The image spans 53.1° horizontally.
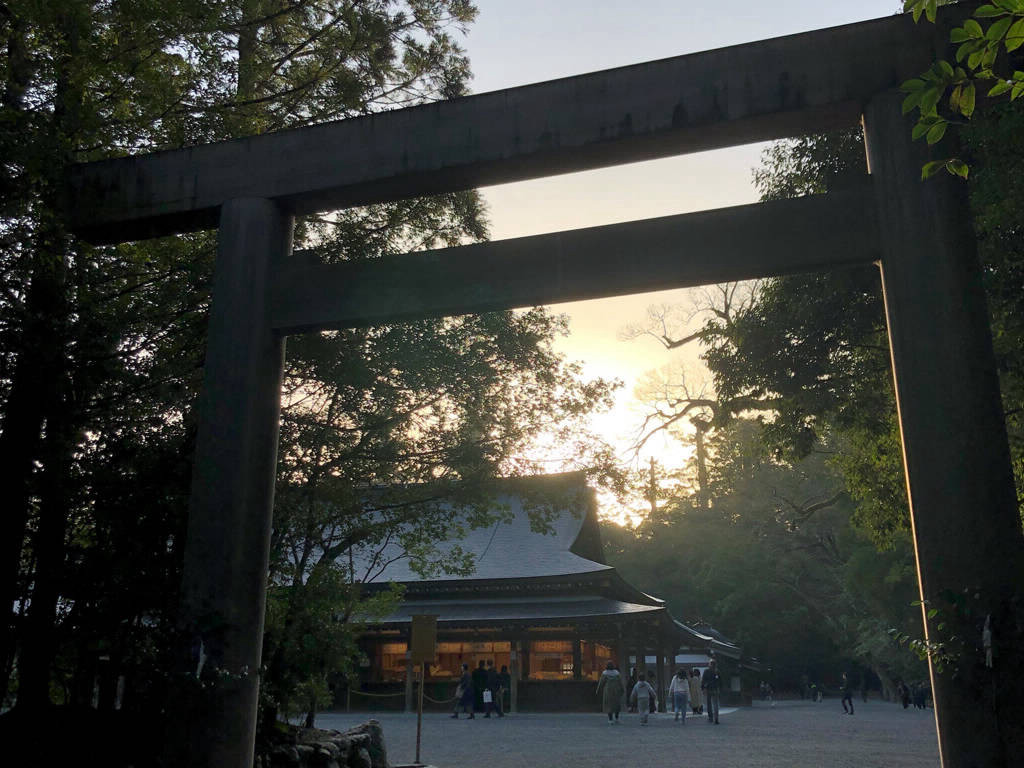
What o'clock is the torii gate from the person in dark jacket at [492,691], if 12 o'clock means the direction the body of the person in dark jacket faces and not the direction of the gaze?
The torii gate is roughly at 6 o'clock from the person in dark jacket.

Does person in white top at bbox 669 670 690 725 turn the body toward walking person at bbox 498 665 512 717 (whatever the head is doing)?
no

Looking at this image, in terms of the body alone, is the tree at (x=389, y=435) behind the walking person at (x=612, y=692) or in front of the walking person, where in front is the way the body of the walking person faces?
behind

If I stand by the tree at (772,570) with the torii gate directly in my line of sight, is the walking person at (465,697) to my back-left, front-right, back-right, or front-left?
front-right

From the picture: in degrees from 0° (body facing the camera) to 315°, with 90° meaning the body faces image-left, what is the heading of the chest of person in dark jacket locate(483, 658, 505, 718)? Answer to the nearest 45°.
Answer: approximately 180°

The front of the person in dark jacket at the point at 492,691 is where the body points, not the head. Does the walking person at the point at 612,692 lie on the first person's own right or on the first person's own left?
on the first person's own right

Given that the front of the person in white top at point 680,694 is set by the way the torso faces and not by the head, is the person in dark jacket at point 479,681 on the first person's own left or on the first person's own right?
on the first person's own left

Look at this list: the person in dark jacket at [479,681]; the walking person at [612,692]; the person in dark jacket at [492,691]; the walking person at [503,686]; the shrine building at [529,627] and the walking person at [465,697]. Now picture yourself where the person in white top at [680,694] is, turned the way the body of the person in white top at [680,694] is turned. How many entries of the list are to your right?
0

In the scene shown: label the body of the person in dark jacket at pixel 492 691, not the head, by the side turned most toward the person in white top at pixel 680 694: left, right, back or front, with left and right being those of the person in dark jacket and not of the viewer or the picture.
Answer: right

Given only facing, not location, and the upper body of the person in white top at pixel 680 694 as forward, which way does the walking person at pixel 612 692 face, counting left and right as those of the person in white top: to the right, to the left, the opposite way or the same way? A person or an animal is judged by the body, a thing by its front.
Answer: the same way

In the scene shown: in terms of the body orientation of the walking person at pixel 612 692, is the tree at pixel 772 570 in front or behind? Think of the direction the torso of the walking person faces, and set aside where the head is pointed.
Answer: in front

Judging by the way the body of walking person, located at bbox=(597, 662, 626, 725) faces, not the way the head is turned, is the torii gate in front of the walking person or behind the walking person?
behind
